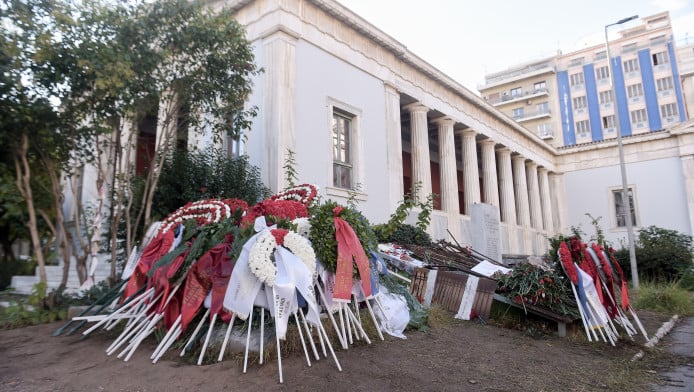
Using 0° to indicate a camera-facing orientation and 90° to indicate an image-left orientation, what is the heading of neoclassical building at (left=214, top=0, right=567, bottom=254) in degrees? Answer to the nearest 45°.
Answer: approximately 315°

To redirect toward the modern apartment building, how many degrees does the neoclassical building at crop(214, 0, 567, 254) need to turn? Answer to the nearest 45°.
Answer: approximately 90° to its left

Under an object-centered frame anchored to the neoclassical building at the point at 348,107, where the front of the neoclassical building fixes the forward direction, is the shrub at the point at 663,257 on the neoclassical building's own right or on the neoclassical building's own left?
on the neoclassical building's own left

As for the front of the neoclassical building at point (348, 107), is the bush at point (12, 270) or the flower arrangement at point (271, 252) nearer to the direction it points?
the flower arrangement

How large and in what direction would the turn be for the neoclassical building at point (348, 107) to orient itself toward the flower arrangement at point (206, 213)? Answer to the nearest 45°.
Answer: approximately 45° to its right

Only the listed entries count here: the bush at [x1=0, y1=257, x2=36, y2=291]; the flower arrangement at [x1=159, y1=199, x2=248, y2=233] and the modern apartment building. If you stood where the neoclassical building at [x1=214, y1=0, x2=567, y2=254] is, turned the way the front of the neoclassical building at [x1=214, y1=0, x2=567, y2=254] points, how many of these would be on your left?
1

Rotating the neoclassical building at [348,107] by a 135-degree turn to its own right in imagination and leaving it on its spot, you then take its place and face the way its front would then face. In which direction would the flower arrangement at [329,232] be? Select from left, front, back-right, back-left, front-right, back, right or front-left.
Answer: left

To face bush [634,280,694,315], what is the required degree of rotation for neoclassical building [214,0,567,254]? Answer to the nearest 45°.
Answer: approximately 45° to its left

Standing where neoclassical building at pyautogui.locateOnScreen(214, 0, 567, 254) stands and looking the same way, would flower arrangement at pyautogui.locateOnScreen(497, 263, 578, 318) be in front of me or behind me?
in front

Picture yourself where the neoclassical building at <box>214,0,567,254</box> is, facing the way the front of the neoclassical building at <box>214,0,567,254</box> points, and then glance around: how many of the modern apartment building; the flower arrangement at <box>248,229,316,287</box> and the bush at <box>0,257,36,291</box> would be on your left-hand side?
1

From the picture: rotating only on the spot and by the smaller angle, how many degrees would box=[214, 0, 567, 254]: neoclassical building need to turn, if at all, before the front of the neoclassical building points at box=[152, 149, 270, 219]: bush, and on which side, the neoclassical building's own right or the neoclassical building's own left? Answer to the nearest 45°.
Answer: approximately 90° to the neoclassical building's own right

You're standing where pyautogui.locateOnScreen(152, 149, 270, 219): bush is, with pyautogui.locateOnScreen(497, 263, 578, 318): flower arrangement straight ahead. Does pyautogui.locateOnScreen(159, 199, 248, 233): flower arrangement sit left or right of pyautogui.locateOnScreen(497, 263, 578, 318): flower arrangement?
right
